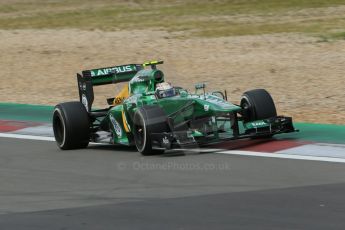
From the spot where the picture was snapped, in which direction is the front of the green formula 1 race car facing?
facing the viewer and to the right of the viewer
